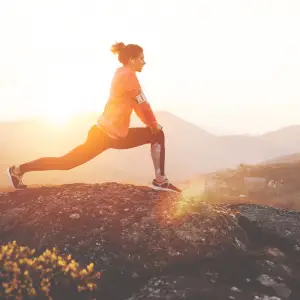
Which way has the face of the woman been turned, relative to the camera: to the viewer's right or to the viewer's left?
to the viewer's right

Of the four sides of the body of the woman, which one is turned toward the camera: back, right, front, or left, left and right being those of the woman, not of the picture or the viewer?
right
